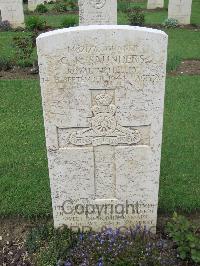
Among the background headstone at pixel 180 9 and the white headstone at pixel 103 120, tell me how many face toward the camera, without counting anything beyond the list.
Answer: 2

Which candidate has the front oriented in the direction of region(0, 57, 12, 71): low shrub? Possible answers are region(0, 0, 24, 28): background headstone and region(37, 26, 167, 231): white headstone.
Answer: the background headstone

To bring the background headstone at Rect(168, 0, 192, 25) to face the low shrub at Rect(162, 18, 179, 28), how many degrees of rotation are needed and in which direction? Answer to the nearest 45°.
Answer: approximately 45° to its right

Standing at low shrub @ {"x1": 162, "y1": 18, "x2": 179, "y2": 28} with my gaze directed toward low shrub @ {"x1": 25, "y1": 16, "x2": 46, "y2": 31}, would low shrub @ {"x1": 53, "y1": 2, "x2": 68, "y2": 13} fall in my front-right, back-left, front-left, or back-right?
front-right

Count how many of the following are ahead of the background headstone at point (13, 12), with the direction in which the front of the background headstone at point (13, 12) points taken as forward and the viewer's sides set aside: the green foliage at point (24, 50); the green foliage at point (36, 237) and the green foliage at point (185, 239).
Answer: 3

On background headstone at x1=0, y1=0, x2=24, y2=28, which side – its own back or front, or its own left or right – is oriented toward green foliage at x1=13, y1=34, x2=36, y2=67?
front

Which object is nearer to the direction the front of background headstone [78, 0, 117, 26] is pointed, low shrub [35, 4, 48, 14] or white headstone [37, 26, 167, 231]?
the white headstone

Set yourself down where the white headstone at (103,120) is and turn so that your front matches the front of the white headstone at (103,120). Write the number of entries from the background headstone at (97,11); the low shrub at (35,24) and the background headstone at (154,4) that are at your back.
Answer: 3

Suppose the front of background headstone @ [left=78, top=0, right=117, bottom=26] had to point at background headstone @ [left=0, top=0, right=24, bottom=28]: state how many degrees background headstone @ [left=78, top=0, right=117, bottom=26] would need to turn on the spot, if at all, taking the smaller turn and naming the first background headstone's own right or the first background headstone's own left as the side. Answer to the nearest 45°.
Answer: approximately 135° to the first background headstone's own right

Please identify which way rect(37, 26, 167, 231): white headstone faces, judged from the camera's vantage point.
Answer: facing the viewer

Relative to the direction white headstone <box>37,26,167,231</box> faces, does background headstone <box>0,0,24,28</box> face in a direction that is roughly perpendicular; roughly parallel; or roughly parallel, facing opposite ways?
roughly parallel

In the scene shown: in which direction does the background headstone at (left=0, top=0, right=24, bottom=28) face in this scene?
toward the camera

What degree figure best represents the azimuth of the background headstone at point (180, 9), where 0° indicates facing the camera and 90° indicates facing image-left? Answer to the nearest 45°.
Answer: approximately 0°

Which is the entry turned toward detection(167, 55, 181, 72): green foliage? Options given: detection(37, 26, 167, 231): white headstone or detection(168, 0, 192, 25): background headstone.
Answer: the background headstone

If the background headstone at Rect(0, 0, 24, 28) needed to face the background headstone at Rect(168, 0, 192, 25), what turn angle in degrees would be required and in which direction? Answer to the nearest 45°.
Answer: approximately 90° to its left

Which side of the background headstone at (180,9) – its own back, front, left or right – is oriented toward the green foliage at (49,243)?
front

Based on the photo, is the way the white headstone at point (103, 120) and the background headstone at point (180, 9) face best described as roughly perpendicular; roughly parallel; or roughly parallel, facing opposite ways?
roughly parallel

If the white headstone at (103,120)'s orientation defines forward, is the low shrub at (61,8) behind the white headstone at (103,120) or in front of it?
behind
